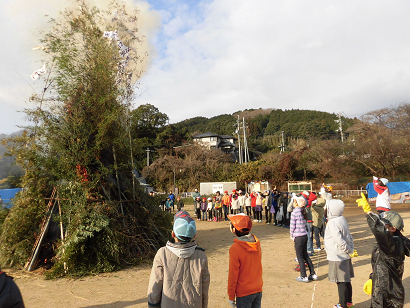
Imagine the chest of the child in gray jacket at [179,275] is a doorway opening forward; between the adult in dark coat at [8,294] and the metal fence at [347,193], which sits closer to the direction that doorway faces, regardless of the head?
the metal fence

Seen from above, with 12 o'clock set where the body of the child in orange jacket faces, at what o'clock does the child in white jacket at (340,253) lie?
The child in white jacket is roughly at 3 o'clock from the child in orange jacket.

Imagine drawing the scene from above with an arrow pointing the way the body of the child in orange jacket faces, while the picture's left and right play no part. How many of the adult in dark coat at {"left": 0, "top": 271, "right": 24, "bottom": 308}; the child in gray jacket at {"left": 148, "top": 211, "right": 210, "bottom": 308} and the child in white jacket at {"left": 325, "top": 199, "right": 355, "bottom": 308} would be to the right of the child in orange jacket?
1

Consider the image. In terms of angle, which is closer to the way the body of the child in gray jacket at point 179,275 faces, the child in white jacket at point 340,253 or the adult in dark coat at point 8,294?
the child in white jacket

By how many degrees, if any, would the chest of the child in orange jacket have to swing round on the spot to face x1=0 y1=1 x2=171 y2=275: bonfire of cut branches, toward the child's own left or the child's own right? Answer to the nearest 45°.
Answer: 0° — they already face it

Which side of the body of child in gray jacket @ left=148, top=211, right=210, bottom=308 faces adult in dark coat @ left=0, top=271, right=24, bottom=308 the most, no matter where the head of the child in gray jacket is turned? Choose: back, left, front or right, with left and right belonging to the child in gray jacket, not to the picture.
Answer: left

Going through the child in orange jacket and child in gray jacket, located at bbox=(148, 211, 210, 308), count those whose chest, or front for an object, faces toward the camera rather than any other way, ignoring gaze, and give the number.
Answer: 0

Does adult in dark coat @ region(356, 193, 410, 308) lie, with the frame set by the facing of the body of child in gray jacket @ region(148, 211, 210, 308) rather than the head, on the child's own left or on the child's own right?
on the child's own right

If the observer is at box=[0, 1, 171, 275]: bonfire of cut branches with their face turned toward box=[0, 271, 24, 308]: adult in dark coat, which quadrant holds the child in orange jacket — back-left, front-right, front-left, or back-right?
front-left

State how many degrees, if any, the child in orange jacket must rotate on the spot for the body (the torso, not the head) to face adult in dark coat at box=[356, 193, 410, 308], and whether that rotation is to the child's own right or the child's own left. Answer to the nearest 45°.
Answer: approximately 135° to the child's own right

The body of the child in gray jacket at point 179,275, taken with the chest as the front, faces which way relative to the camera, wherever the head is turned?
away from the camera

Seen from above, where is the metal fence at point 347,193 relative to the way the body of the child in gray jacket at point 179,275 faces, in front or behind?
in front

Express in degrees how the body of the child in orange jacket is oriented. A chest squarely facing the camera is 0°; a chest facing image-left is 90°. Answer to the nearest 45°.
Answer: approximately 135°

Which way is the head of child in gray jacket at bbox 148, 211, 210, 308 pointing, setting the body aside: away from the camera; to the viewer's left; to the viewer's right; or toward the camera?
away from the camera

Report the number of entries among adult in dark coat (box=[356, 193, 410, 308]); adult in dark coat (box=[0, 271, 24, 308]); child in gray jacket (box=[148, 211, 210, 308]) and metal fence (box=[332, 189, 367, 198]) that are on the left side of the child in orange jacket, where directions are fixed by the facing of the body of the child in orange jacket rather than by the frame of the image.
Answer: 2

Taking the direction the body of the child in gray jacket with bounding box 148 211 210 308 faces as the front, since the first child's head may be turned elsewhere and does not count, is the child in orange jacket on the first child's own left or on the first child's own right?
on the first child's own right

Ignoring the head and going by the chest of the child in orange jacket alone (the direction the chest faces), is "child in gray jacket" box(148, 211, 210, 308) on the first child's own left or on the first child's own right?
on the first child's own left
